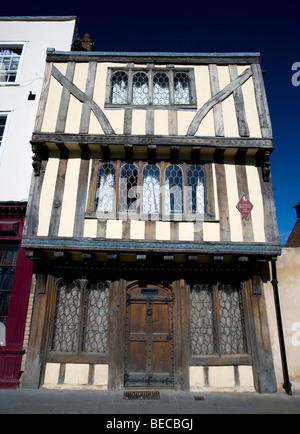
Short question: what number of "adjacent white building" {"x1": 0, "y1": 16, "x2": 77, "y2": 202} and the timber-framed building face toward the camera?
2

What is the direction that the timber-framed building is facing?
toward the camera

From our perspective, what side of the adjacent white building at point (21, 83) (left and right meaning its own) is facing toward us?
front

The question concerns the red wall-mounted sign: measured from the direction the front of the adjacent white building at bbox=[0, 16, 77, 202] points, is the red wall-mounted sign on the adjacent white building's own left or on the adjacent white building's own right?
on the adjacent white building's own left
